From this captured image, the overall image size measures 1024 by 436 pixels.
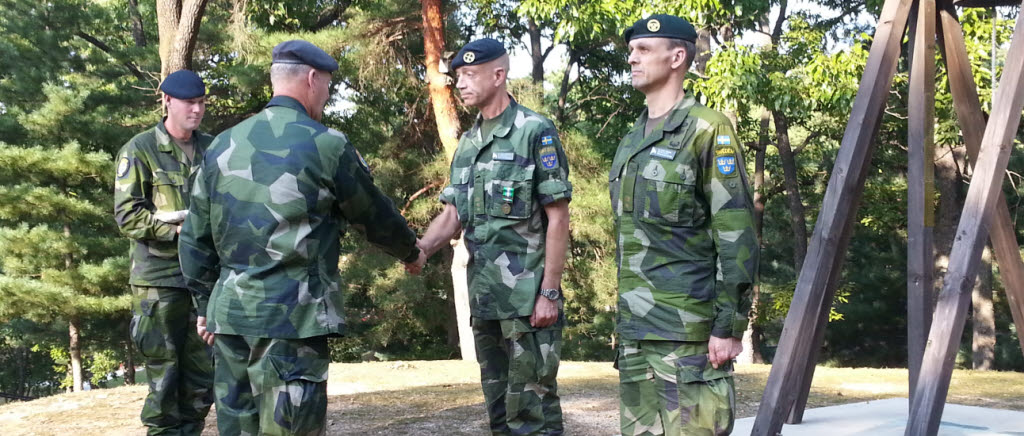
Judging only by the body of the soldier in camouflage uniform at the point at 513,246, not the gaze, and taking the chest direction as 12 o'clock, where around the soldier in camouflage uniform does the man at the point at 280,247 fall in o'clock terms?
The man is roughly at 12 o'clock from the soldier in camouflage uniform.

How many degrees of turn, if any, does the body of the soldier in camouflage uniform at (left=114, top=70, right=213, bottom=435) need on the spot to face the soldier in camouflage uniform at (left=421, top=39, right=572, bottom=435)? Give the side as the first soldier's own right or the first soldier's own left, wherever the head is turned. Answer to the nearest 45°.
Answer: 0° — they already face them

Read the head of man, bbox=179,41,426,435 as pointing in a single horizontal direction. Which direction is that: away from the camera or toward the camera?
away from the camera

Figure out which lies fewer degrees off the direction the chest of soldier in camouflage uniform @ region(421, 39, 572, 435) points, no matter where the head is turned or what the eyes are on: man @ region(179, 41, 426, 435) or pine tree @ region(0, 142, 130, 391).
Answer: the man

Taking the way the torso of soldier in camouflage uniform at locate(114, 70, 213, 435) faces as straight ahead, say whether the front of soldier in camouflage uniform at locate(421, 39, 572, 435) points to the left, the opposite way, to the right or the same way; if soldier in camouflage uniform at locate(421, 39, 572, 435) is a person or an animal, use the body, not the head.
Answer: to the right

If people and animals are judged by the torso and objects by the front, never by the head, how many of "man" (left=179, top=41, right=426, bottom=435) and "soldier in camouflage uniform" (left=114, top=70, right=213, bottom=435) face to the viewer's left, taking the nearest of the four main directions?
0

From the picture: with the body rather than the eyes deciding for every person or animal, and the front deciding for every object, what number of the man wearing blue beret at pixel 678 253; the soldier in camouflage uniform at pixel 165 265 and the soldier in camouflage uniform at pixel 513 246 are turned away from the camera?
0

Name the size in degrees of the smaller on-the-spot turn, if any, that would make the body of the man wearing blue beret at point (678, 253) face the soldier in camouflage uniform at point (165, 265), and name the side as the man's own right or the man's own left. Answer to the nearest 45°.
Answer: approximately 45° to the man's own right

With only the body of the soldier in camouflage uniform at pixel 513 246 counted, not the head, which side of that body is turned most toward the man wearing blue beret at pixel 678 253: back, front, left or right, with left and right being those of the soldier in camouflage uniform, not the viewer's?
left

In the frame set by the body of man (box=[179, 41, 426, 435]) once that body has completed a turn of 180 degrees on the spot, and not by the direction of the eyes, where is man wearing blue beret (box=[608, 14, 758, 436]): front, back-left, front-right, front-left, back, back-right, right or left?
back-left

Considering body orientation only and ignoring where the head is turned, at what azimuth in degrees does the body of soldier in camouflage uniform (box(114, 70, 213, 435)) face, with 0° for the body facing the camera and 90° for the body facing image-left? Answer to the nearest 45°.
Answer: approximately 315°

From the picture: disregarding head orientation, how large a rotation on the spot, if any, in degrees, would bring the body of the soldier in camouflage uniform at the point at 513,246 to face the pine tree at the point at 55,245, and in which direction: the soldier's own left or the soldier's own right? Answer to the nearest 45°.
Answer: approximately 90° to the soldier's own right

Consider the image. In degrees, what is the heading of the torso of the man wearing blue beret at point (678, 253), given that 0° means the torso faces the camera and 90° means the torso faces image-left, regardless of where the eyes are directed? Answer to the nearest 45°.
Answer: approximately 45°

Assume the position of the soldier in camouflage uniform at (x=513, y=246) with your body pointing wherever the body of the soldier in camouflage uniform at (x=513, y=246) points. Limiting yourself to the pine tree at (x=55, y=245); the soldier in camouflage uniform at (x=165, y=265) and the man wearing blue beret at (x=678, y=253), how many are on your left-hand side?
1

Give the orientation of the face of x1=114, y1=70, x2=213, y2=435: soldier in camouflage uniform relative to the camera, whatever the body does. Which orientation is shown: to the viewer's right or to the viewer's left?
to the viewer's right

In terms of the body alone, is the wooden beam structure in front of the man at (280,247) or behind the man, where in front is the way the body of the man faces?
in front

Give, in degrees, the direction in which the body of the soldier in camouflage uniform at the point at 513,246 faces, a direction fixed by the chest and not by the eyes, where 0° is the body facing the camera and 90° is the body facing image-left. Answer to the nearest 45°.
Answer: approximately 45°

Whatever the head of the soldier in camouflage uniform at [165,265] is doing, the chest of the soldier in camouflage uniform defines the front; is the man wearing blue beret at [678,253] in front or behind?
in front

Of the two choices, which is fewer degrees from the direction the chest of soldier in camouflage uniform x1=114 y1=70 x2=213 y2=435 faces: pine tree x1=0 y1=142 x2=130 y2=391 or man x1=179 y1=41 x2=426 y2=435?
the man
